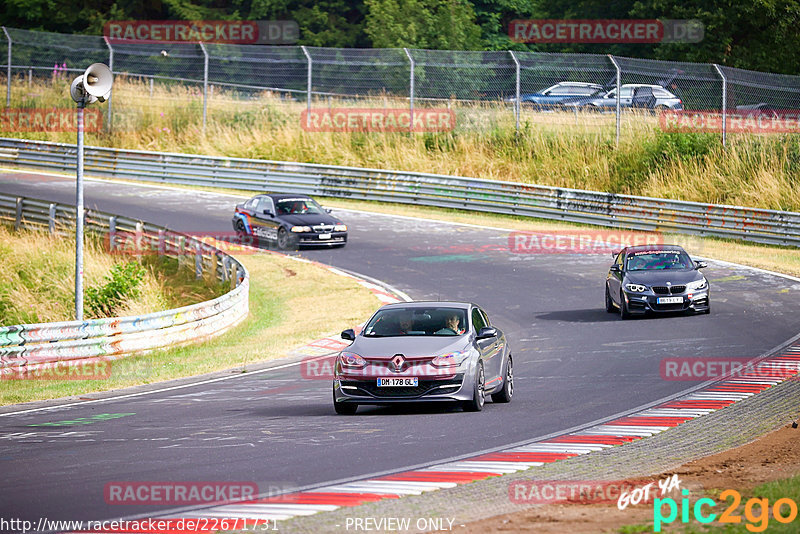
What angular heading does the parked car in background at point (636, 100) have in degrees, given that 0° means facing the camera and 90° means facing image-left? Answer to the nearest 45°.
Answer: approximately 90°

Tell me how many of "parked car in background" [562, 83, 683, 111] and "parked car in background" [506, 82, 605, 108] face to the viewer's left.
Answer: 2

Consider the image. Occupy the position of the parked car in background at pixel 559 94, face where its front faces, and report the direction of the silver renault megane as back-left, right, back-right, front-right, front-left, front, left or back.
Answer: left

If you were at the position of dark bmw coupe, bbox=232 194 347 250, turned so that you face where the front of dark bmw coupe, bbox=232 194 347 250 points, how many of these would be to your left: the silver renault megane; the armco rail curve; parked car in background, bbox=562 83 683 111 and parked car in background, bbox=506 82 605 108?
2

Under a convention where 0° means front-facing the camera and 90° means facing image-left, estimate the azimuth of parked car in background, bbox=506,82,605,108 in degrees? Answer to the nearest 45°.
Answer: approximately 90°

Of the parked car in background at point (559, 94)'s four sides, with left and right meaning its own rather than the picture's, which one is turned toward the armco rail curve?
left

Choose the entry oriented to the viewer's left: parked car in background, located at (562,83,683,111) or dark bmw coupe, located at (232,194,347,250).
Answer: the parked car in background

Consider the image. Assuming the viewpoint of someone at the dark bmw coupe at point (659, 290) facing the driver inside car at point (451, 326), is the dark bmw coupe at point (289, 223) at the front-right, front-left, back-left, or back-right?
back-right

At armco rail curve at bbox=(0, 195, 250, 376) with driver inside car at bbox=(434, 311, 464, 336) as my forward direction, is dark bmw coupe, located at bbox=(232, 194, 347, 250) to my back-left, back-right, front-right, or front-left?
back-left

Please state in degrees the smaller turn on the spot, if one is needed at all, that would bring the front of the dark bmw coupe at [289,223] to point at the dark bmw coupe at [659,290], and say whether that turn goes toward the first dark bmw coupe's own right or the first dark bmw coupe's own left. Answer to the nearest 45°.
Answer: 0° — it already faces it

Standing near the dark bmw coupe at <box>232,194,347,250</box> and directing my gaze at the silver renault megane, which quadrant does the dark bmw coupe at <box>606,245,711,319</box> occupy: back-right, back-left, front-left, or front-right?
front-left

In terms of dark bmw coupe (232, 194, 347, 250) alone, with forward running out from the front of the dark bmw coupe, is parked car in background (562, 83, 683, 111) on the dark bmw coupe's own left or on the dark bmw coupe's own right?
on the dark bmw coupe's own left

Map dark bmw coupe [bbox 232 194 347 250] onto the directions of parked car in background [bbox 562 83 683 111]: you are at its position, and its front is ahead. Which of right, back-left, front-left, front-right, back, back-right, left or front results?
front-left

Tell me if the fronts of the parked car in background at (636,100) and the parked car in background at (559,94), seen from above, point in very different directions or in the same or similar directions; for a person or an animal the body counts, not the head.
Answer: same or similar directions

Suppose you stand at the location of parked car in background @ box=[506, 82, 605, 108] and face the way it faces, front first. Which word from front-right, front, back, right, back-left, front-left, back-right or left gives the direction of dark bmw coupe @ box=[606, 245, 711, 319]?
left

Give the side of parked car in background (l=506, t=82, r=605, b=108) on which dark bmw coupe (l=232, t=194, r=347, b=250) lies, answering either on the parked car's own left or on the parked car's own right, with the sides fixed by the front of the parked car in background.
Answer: on the parked car's own left

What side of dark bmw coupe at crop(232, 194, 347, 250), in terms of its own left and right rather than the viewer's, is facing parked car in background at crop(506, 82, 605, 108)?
left
